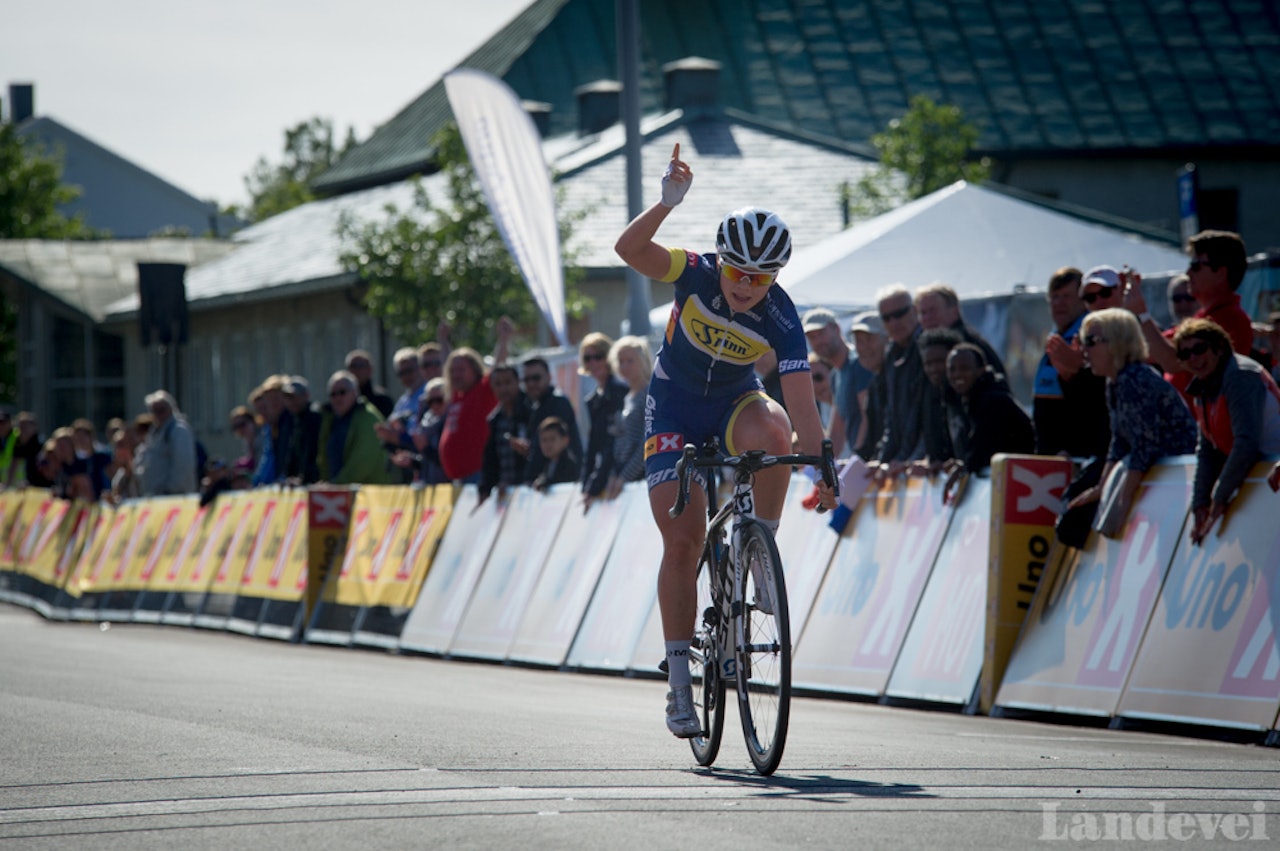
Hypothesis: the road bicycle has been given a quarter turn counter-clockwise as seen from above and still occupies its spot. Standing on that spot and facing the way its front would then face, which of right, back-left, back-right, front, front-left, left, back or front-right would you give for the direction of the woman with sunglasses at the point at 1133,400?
front-left

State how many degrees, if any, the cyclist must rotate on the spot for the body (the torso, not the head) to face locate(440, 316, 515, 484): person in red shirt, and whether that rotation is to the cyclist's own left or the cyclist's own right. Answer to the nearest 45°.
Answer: approximately 180°

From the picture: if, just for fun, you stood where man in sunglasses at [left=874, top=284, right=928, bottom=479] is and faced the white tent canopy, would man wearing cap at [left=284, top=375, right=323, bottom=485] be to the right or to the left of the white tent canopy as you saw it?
left

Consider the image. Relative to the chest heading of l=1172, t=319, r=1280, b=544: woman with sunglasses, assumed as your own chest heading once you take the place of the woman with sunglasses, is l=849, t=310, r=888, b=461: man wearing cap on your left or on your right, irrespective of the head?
on your right

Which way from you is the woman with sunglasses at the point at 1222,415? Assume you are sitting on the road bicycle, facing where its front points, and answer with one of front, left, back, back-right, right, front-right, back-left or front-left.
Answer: back-left

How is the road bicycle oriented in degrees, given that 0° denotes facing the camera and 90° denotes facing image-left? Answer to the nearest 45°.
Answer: approximately 0°

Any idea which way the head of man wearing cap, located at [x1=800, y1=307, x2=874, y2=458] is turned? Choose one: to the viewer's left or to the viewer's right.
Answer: to the viewer's left

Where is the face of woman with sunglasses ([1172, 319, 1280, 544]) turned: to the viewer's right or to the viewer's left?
to the viewer's left

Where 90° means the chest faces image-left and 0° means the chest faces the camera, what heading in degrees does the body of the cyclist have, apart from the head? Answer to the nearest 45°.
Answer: approximately 0°

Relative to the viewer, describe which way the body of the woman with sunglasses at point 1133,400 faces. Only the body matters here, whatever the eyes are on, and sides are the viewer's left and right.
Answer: facing to the left of the viewer

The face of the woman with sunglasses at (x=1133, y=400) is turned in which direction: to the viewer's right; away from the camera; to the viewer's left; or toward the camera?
to the viewer's left
